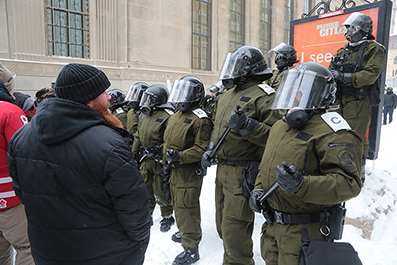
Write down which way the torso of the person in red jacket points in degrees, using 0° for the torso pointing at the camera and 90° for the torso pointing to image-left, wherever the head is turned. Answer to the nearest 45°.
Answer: approximately 225°

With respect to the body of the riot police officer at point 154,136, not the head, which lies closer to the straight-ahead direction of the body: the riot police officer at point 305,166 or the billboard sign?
the riot police officer

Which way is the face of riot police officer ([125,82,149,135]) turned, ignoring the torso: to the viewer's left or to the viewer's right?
to the viewer's left

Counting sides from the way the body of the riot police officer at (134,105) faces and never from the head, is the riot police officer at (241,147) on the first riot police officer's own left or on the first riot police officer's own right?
on the first riot police officer's own left

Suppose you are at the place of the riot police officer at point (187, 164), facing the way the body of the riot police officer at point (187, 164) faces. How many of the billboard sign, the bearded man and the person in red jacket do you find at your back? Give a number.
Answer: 1

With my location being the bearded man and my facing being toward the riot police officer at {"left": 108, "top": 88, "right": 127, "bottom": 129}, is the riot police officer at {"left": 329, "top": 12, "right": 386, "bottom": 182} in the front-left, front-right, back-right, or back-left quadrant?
front-right

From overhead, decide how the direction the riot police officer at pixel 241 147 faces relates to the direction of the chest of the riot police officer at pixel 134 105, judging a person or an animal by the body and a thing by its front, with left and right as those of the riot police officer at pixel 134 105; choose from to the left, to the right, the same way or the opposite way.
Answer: the same way

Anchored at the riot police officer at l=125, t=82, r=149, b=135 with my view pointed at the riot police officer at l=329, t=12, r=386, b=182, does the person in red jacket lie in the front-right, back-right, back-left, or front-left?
front-right

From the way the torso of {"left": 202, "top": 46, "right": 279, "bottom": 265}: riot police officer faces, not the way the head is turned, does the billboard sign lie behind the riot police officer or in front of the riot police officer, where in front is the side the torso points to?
behind

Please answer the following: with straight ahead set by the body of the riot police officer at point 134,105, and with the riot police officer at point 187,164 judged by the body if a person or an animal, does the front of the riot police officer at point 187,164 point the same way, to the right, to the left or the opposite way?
the same way

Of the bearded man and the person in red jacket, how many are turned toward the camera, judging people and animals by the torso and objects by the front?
0

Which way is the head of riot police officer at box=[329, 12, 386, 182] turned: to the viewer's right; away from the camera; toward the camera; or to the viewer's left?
to the viewer's left

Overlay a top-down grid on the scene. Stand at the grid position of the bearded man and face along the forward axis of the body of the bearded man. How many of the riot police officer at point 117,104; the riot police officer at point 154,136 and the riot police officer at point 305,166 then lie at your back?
0

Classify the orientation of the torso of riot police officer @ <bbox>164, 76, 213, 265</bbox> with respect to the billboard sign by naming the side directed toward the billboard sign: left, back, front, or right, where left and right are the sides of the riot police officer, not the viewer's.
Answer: back

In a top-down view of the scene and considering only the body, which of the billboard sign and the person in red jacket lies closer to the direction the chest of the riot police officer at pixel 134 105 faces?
the person in red jacket

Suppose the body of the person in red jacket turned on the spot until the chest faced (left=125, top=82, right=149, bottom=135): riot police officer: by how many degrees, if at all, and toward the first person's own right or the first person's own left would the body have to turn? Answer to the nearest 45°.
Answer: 0° — they already face them

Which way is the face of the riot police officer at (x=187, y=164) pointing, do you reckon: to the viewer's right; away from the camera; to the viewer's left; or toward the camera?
to the viewer's left

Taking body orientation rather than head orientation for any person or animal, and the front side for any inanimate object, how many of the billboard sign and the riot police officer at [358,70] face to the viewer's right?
0

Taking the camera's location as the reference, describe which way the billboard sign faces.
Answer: facing the viewer and to the left of the viewer

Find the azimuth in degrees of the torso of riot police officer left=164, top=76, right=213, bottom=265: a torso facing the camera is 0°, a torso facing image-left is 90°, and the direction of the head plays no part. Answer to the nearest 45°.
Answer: approximately 45°
